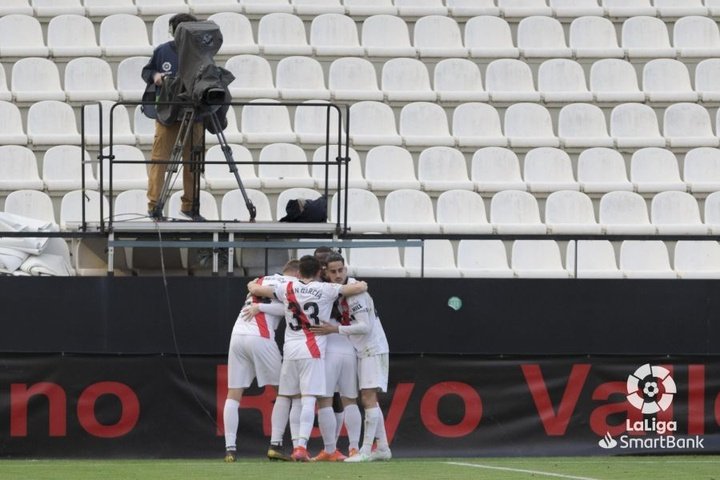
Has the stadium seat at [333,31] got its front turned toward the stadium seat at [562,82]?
no

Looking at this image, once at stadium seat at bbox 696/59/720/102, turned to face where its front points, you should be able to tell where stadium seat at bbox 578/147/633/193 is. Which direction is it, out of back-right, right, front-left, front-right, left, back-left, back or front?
front-right

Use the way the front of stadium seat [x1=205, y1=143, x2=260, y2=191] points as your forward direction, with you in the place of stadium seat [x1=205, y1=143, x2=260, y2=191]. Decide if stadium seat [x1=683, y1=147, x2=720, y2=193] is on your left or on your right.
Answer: on your left

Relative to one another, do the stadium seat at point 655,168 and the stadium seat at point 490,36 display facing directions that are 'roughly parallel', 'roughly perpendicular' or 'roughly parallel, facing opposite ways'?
roughly parallel

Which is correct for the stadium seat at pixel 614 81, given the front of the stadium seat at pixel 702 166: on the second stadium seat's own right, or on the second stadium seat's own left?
on the second stadium seat's own right

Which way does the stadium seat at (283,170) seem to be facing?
toward the camera

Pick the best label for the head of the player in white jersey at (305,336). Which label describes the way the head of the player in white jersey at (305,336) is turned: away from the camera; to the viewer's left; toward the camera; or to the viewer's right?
away from the camera

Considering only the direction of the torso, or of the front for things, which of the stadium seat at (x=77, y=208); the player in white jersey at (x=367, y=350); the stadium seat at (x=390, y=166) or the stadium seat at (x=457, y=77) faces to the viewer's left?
the player in white jersey

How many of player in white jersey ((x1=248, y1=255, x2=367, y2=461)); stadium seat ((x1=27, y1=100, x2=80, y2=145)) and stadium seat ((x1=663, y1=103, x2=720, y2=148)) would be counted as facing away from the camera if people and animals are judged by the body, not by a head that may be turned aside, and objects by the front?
1

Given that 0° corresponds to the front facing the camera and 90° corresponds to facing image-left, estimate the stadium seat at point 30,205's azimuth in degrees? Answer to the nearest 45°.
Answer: approximately 0°

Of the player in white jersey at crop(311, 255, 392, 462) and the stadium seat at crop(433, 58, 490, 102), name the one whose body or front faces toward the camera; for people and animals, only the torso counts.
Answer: the stadium seat

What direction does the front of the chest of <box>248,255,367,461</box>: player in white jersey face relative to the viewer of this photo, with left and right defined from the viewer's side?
facing away from the viewer

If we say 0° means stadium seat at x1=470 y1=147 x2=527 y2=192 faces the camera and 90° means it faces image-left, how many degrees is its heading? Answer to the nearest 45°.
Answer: approximately 0°

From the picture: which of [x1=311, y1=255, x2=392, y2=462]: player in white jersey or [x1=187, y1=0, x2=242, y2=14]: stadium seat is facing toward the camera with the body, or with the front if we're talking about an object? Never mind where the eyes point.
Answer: the stadium seat

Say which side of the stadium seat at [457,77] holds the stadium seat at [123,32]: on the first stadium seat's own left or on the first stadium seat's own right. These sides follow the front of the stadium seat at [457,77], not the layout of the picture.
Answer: on the first stadium seat's own right

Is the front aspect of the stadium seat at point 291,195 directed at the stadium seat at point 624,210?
no

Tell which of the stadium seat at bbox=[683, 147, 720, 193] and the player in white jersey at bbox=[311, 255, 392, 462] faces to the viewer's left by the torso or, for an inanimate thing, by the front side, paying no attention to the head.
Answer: the player in white jersey

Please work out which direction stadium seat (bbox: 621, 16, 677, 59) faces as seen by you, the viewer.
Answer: facing the viewer
